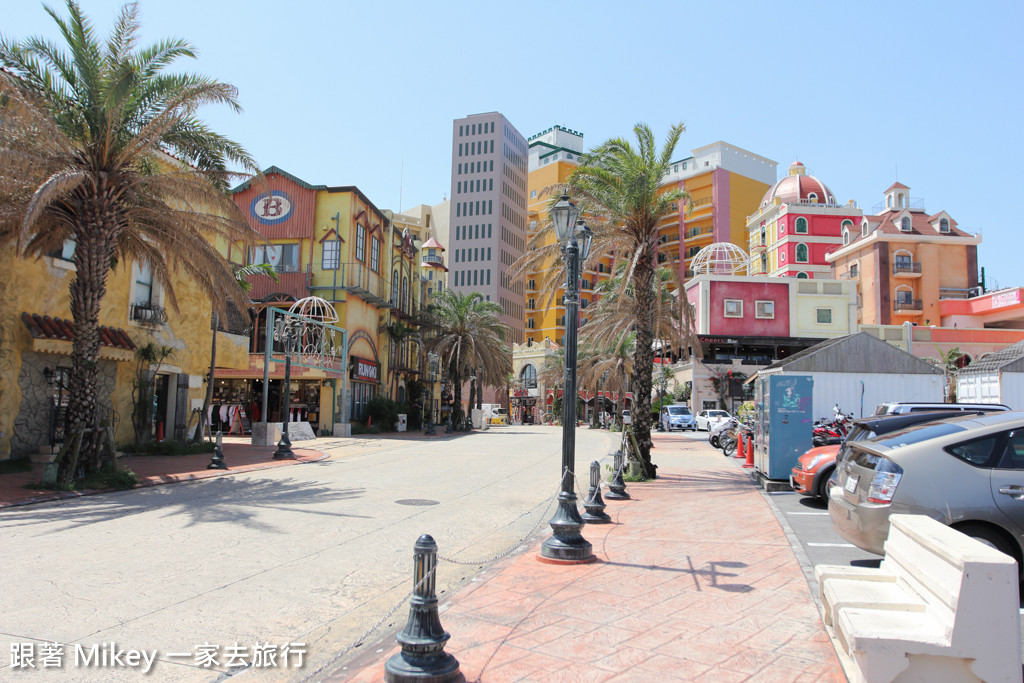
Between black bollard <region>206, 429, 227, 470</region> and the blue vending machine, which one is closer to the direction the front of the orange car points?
the black bollard

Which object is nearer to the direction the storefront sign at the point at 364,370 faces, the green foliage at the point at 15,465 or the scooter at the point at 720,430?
the scooter

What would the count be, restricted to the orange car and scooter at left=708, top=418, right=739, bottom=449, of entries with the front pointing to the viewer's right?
0

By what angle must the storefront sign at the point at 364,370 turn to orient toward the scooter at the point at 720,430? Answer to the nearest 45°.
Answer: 0° — it already faces it

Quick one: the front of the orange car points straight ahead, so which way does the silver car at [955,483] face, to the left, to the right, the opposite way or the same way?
the opposite way

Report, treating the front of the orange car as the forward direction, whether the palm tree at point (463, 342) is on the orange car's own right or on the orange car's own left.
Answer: on the orange car's own right

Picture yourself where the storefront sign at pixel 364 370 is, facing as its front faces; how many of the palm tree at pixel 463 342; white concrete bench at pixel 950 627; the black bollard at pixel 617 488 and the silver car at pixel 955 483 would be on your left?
1

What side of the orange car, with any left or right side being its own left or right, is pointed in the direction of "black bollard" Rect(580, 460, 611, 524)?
front

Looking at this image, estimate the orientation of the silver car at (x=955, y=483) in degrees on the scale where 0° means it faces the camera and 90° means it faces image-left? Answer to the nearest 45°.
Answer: approximately 225°

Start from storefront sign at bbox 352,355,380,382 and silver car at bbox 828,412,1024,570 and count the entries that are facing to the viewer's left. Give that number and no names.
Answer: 0

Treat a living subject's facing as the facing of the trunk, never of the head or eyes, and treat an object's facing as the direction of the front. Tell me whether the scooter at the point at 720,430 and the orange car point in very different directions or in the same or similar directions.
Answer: same or similar directions

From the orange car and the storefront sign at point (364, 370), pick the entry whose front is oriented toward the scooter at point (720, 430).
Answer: the storefront sign

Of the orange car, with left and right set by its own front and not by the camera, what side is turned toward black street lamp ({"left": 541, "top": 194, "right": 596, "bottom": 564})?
front

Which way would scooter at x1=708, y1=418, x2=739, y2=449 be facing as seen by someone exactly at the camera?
facing the viewer and to the left of the viewer

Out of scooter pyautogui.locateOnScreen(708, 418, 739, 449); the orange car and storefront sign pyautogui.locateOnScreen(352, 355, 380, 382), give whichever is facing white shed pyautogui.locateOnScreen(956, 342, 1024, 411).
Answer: the storefront sign

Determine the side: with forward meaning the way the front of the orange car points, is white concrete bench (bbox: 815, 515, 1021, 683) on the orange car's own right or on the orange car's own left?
on the orange car's own left

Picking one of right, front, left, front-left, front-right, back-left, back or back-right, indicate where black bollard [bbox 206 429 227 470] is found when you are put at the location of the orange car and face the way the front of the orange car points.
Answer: front-right

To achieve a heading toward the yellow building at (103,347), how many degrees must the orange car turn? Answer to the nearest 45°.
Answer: approximately 45° to its right

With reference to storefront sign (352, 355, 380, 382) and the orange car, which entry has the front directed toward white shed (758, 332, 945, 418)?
the storefront sign
